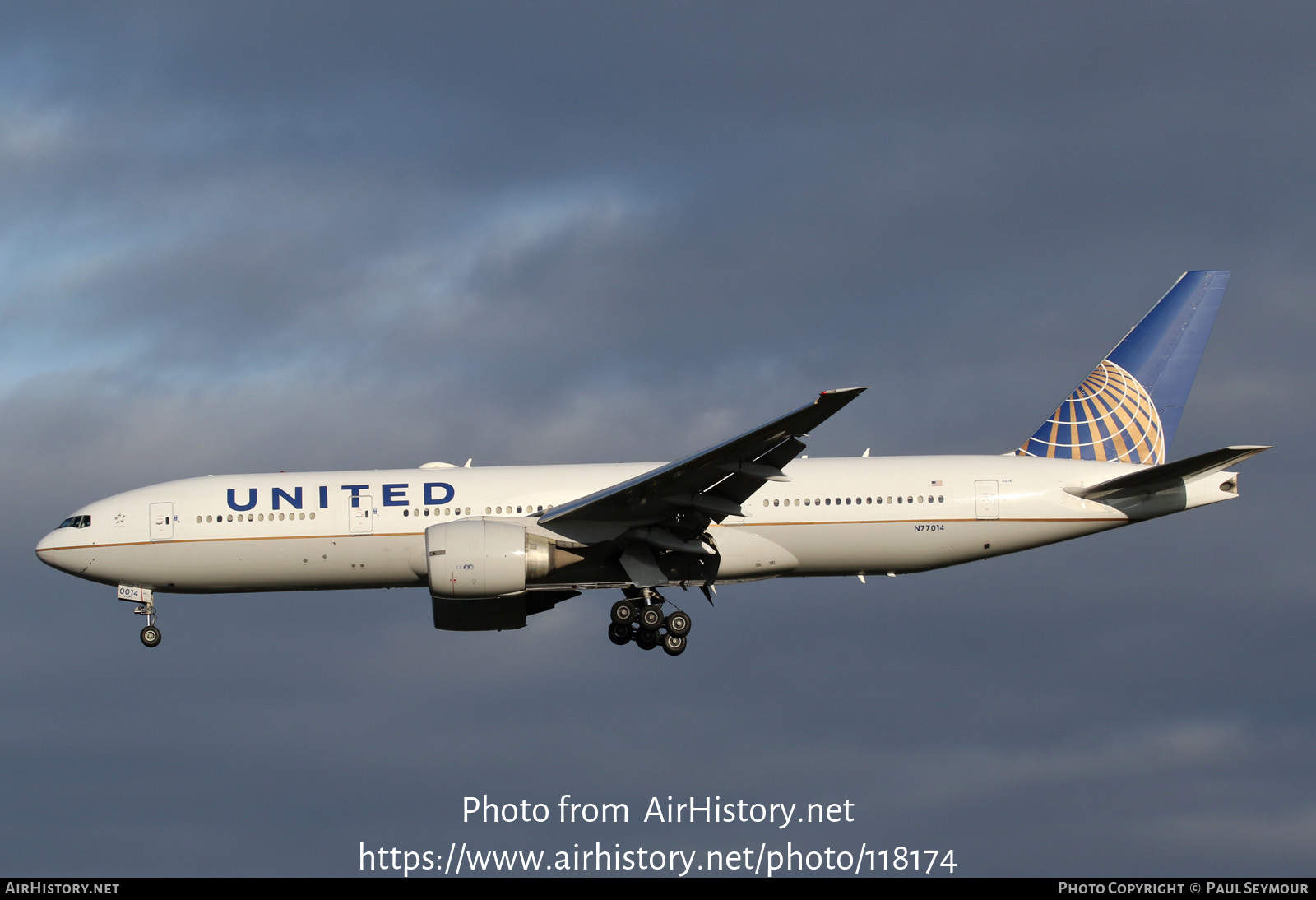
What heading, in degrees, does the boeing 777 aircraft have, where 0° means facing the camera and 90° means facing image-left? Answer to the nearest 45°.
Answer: approximately 90°
